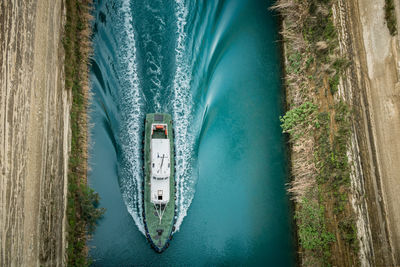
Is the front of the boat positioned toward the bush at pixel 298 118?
no

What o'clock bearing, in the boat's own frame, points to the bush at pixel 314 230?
The bush is roughly at 9 o'clock from the boat.

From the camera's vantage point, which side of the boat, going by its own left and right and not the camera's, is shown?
front
